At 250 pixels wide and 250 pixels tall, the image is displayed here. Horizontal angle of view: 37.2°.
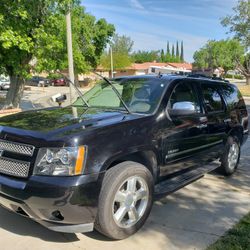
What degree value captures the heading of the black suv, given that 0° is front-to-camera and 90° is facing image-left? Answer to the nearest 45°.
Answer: approximately 45°

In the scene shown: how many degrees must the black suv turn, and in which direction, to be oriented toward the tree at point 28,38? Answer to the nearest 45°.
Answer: approximately 135° to its right

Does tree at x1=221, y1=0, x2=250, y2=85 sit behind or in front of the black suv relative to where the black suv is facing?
behind
